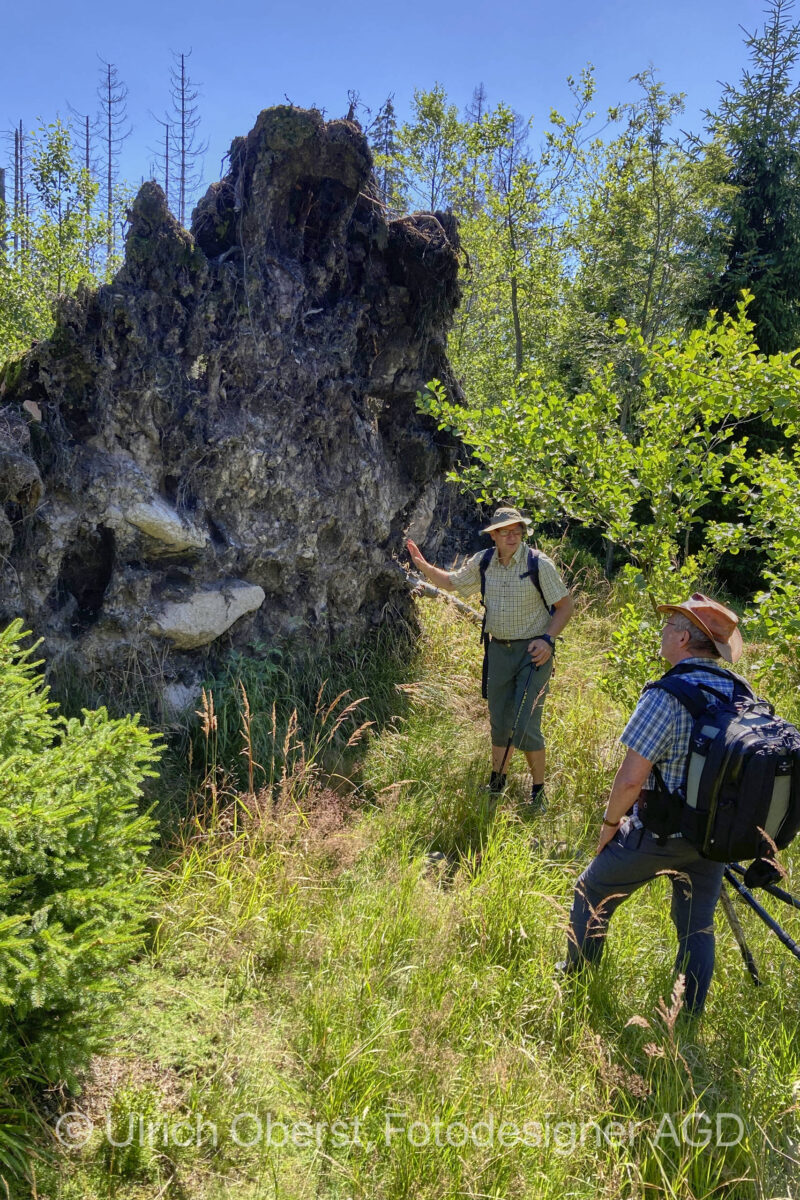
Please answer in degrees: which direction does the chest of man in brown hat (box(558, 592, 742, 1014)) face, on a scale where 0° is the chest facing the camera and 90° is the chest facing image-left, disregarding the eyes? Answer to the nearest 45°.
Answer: approximately 90°

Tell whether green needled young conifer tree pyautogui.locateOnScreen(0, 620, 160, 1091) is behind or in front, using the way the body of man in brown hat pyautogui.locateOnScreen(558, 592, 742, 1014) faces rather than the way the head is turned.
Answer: in front

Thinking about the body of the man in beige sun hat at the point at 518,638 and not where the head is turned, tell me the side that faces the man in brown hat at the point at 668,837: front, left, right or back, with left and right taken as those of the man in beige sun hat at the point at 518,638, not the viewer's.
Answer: front

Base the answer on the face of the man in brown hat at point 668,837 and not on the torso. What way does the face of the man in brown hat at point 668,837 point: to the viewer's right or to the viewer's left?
to the viewer's left
